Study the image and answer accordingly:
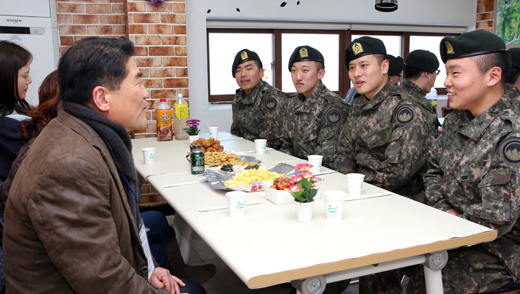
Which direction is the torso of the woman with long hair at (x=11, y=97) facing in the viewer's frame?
to the viewer's right

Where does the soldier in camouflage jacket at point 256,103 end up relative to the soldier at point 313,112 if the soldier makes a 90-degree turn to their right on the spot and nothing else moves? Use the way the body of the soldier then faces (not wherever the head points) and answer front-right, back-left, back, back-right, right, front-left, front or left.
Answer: front

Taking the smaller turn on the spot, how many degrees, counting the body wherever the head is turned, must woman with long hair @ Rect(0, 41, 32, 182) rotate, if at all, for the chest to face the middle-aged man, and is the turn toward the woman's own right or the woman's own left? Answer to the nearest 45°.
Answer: approximately 90° to the woman's own right

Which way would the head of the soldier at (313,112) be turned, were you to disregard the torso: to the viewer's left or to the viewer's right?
to the viewer's left

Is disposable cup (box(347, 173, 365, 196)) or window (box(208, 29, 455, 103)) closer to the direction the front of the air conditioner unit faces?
the disposable cup

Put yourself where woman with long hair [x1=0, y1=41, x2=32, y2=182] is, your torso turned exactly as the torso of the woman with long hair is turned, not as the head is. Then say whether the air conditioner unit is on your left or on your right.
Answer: on your left

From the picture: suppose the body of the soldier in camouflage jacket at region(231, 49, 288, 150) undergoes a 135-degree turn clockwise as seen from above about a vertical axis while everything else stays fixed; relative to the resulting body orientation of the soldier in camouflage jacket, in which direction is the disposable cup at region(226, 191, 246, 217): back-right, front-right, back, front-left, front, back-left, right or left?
back

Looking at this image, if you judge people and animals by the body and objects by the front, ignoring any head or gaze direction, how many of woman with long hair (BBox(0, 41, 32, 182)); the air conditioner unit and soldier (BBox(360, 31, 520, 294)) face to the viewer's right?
1

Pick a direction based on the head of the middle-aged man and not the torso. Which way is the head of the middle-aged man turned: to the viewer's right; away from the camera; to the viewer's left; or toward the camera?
to the viewer's right

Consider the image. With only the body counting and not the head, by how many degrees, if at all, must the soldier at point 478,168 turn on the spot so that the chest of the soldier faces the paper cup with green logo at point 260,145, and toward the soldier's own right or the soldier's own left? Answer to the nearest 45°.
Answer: approximately 90° to the soldier's own right

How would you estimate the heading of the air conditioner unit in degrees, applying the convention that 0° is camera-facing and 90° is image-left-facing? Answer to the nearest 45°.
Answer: approximately 0°

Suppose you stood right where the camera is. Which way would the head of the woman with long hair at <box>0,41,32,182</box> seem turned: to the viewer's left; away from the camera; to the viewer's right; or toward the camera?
to the viewer's right

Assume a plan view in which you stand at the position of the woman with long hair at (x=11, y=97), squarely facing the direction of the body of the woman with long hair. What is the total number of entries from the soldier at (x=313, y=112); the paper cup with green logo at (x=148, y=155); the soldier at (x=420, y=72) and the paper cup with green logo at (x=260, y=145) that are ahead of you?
4

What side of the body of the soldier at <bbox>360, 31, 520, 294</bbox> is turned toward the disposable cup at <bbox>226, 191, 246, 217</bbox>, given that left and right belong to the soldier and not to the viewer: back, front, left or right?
front

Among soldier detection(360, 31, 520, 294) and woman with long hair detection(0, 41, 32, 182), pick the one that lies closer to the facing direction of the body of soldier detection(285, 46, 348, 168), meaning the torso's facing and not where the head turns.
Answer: the woman with long hair

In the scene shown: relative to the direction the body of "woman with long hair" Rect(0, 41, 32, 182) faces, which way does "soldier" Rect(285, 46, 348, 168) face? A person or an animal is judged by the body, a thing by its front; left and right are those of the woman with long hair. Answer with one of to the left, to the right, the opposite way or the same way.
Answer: the opposite way
